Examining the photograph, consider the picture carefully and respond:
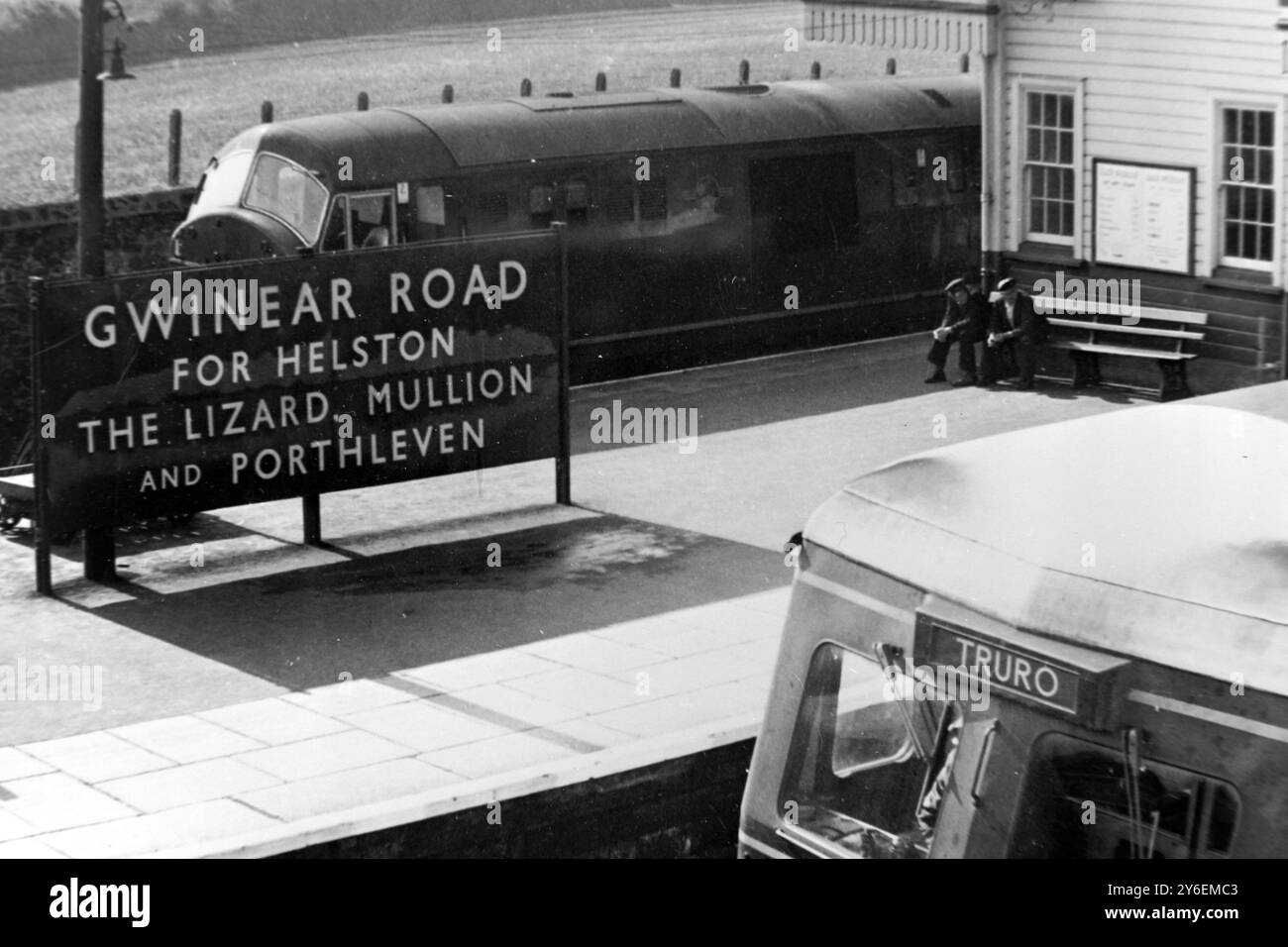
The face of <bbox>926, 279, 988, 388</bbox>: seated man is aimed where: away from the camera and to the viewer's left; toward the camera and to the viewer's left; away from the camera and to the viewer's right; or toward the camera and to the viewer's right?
toward the camera and to the viewer's left

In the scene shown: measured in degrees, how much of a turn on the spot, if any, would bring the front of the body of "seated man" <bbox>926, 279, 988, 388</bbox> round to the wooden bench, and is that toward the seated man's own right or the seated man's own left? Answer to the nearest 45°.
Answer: approximately 90° to the seated man's own left

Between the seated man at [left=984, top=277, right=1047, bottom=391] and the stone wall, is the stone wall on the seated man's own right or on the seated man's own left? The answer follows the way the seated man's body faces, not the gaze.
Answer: on the seated man's own right

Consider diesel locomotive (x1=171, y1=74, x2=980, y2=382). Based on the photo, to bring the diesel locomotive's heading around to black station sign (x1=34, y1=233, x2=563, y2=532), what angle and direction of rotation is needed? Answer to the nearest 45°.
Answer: approximately 45° to its left

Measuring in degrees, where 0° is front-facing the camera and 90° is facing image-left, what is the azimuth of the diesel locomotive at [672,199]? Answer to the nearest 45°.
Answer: approximately 45°

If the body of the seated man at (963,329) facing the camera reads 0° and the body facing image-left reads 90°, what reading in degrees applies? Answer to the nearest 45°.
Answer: approximately 45°

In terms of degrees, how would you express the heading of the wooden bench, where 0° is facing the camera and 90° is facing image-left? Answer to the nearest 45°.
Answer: approximately 45°

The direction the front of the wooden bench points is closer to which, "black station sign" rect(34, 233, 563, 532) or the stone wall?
the black station sign

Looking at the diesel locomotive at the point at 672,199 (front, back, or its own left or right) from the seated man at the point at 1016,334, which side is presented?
left
